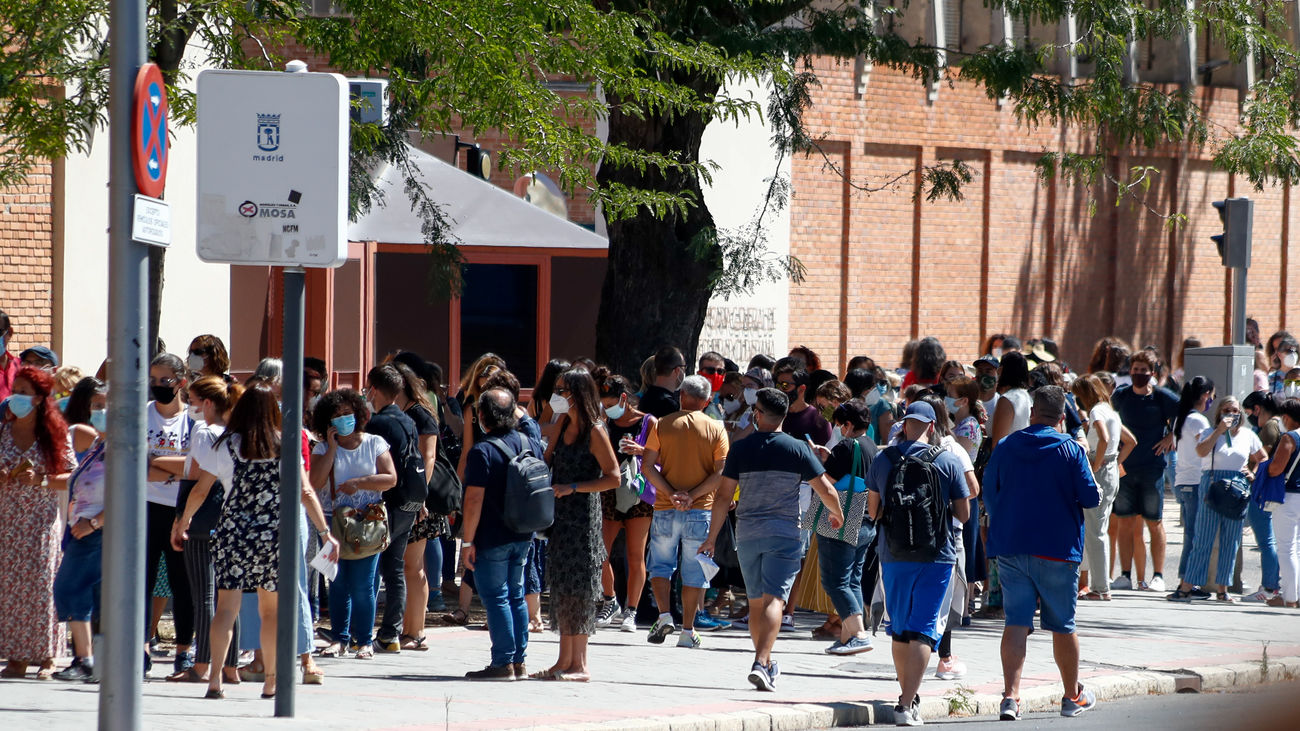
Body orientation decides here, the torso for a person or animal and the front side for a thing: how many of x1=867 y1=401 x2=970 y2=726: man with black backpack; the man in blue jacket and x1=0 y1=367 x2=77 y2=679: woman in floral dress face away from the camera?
2

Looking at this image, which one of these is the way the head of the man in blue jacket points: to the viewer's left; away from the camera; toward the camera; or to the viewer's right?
away from the camera

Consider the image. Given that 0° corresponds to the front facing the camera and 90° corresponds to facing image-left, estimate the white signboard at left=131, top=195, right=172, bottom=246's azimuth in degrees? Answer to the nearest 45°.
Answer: approximately 315°

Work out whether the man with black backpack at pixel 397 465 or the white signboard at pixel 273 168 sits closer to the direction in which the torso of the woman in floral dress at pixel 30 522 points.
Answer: the white signboard

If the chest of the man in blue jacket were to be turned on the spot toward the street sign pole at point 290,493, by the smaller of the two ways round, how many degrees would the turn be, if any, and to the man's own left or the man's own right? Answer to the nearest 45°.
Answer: approximately 135° to the man's own left

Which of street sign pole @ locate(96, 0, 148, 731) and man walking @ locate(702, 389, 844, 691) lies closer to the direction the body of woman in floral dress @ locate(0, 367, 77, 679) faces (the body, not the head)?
the street sign pole

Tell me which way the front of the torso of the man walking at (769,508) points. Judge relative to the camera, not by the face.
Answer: away from the camera

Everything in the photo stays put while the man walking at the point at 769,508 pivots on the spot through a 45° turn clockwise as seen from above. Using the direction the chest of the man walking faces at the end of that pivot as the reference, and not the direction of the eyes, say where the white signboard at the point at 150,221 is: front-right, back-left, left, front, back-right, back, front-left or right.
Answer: back

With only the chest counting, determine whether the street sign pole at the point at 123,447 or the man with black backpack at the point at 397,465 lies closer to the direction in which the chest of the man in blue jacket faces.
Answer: the man with black backpack

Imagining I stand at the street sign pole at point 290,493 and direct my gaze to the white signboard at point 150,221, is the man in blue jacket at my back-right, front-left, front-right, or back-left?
back-left

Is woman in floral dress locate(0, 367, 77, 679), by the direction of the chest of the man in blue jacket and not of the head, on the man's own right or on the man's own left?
on the man's own left

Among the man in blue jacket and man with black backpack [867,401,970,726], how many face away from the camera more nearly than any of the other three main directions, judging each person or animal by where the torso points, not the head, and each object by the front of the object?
2

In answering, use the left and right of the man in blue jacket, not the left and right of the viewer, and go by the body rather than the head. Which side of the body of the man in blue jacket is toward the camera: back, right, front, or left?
back

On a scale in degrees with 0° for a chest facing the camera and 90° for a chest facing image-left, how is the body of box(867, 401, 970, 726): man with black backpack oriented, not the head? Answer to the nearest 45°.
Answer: approximately 180°

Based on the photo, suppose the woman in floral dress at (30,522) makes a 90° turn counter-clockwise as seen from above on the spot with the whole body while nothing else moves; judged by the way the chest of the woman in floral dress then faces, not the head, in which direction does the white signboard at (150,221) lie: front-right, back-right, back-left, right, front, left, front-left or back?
front-right

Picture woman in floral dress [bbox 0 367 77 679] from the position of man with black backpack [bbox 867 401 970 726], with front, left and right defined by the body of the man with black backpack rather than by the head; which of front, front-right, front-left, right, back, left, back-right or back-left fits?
left
